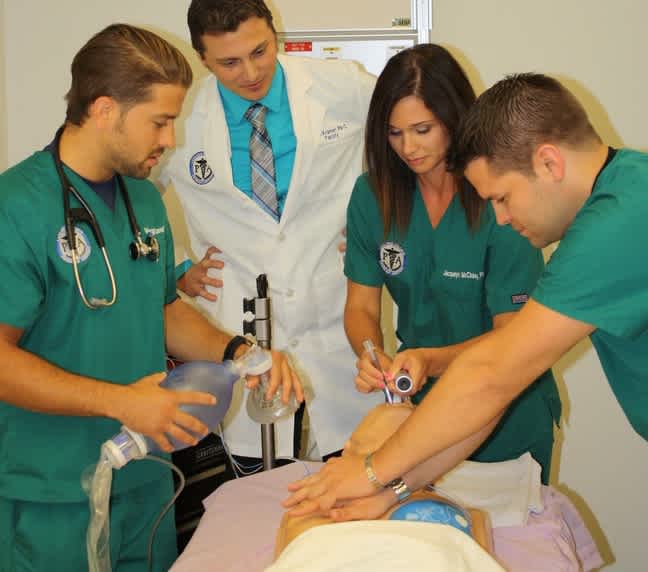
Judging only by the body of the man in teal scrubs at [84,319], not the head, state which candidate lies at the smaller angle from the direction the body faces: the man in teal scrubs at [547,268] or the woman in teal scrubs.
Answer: the man in teal scrubs

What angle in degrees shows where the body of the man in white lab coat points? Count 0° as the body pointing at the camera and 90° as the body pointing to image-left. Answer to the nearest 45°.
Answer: approximately 0°

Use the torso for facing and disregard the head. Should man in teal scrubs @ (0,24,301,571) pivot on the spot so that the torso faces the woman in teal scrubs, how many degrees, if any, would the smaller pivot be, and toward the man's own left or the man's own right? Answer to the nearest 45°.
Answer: approximately 45° to the man's own left

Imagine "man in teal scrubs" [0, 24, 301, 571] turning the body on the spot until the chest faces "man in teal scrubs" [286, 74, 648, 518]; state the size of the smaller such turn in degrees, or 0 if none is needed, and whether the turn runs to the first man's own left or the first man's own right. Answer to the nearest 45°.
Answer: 0° — they already face them

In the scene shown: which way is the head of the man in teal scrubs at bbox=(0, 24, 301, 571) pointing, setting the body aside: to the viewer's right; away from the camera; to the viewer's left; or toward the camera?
to the viewer's right

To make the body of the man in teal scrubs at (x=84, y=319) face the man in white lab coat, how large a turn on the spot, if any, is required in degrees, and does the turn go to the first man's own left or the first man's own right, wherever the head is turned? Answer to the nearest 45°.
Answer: approximately 90° to the first man's own left
